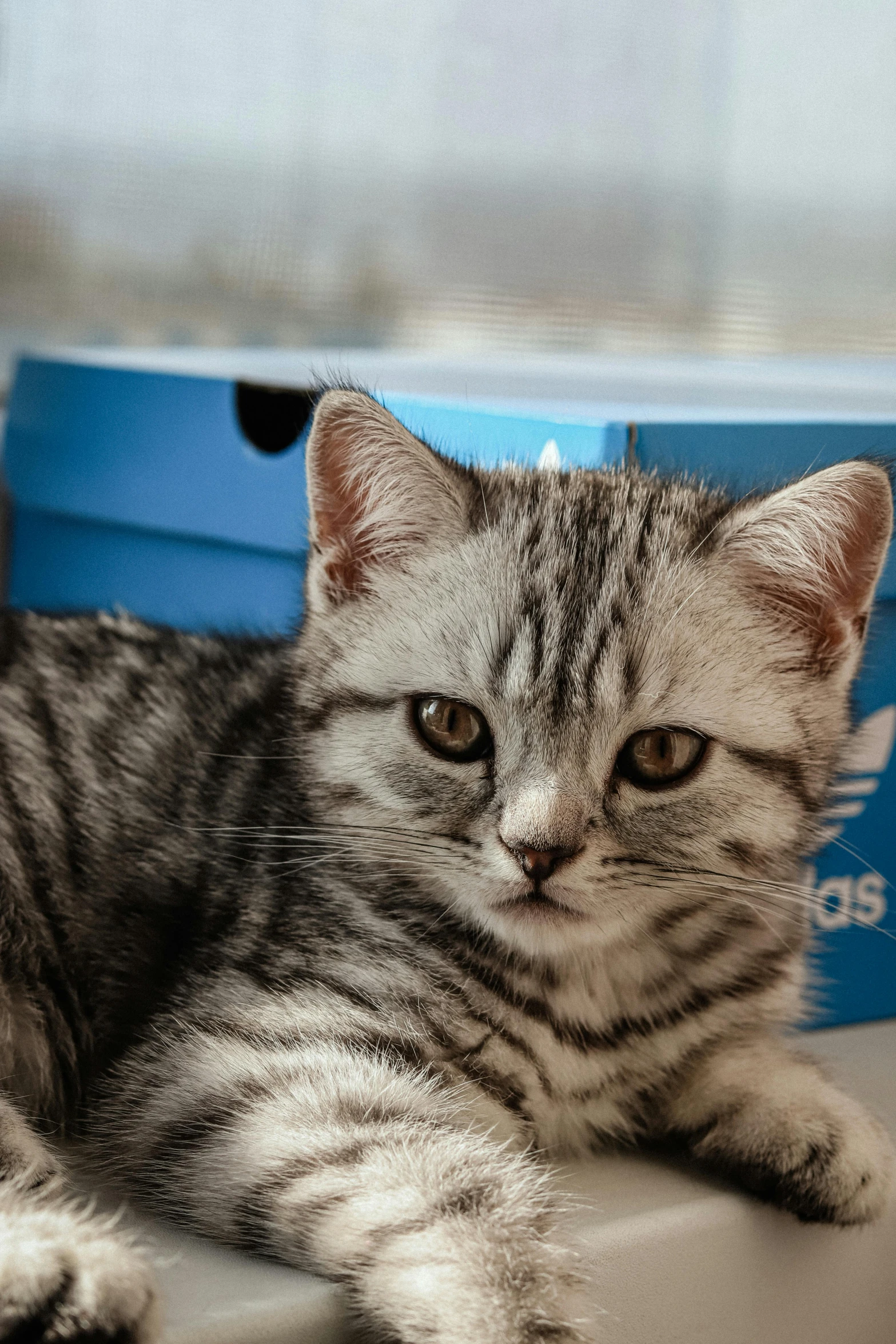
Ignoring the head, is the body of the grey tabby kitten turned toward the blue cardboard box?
no

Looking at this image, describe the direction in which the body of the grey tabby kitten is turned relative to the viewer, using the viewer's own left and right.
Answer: facing the viewer and to the right of the viewer
